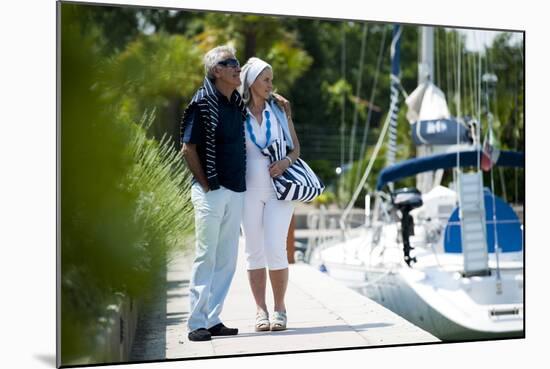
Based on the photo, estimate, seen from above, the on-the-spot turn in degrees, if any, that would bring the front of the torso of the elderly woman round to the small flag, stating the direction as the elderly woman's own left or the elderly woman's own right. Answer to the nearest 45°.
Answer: approximately 135° to the elderly woman's own left

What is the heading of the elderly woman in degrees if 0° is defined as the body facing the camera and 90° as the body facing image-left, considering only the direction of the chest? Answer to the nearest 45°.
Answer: approximately 0°

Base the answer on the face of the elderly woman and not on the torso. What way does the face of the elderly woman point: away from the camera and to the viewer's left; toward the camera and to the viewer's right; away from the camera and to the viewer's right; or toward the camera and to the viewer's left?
toward the camera and to the viewer's right
